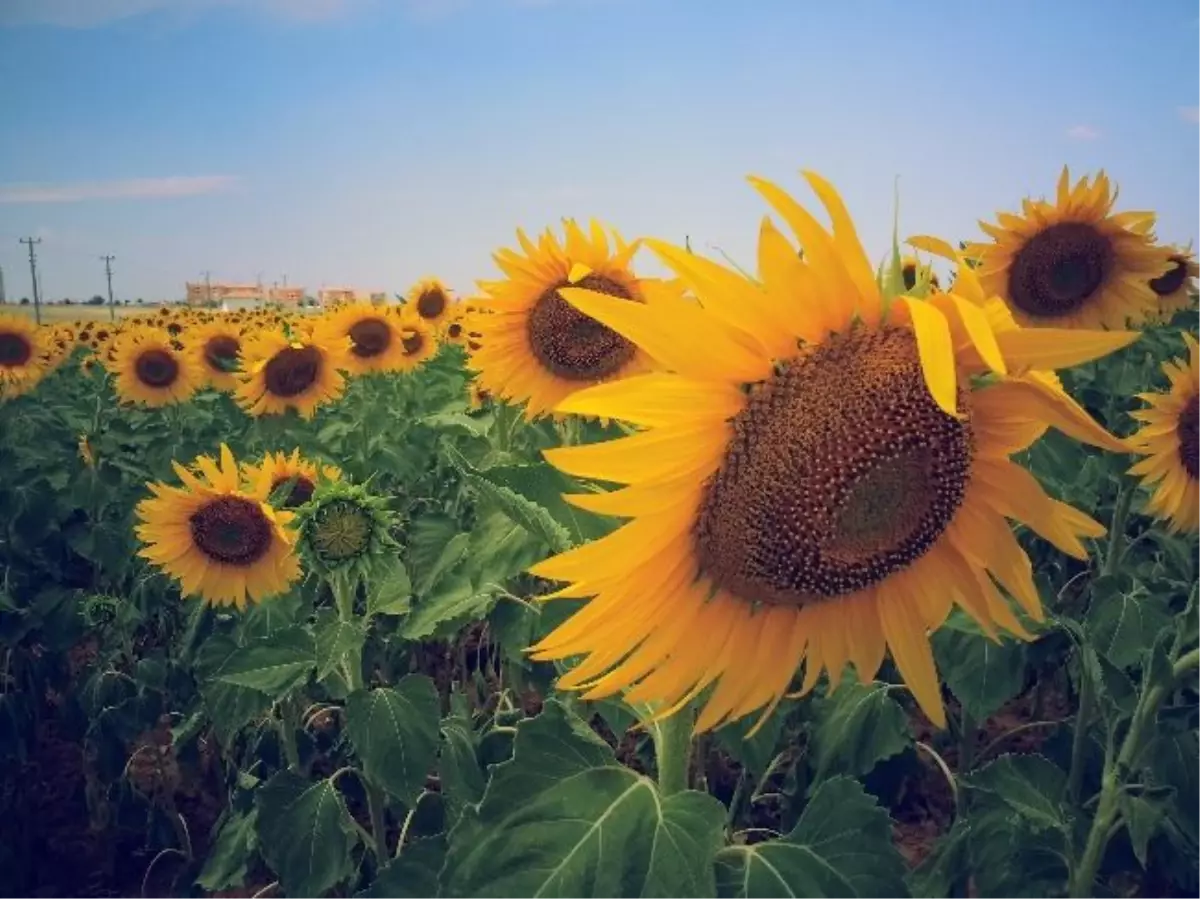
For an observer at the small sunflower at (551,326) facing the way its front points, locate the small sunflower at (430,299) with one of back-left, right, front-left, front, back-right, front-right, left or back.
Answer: back

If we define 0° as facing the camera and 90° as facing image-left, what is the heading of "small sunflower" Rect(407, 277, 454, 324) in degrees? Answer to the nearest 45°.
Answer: approximately 0°

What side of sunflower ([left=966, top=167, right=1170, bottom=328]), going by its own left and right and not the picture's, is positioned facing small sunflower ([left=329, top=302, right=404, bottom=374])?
right

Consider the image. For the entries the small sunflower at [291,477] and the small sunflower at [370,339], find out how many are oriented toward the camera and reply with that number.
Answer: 2

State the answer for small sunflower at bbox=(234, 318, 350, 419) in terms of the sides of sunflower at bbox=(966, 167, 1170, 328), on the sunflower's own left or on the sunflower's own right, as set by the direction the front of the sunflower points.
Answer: on the sunflower's own right

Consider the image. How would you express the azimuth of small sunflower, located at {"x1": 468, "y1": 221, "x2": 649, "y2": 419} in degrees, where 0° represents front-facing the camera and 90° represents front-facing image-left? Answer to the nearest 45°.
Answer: approximately 0°

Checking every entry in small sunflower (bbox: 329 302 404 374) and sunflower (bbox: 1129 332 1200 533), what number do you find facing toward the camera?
2
